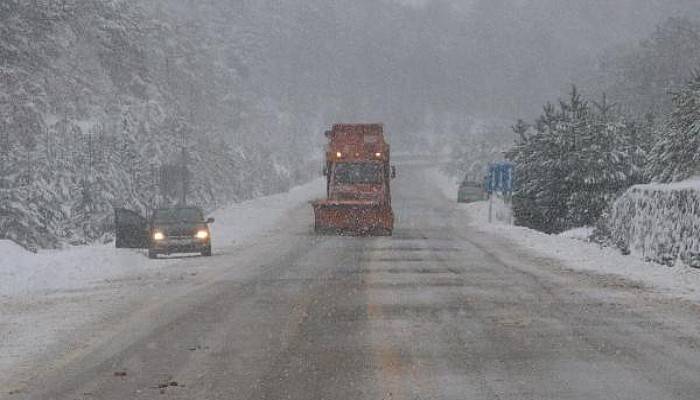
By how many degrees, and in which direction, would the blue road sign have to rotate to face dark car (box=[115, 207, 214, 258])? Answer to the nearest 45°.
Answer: approximately 45° to its right

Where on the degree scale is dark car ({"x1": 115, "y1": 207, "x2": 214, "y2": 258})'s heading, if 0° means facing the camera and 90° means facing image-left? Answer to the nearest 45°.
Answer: approximately 0°

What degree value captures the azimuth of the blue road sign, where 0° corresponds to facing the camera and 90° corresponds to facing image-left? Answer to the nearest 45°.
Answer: approximately 0°

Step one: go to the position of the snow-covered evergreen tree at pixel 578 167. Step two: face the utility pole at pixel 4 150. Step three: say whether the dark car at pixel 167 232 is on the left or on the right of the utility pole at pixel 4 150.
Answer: left
